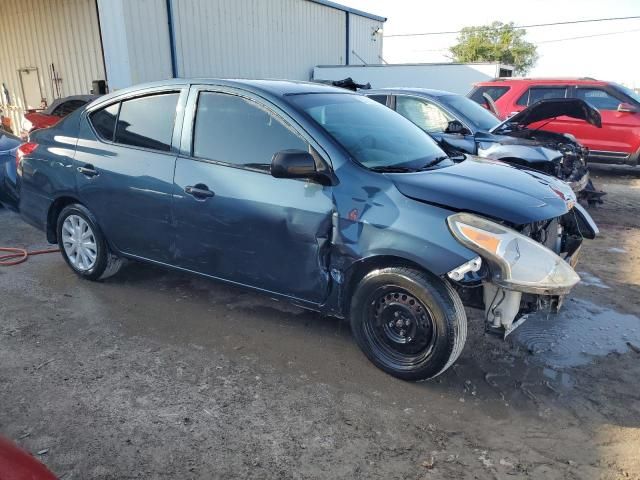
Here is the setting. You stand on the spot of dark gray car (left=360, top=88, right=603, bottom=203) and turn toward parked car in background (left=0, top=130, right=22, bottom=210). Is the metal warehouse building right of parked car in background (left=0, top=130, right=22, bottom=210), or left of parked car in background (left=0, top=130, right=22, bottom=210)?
right

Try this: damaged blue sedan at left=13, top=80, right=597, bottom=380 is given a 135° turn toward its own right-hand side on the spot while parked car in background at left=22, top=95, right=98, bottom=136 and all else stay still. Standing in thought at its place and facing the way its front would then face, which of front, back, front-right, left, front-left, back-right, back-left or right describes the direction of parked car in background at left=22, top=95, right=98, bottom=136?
front-right

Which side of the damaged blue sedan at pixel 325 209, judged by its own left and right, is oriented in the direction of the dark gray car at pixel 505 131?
left

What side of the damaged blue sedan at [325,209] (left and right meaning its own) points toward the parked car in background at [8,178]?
back

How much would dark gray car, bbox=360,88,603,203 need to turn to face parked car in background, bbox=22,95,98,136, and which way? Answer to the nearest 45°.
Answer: approximately 135° to its right

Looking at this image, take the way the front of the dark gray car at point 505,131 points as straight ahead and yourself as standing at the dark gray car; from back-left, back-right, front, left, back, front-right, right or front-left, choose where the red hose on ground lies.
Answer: right

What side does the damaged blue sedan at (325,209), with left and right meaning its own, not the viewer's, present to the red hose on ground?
back

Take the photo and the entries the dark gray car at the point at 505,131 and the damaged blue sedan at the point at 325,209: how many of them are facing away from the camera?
0

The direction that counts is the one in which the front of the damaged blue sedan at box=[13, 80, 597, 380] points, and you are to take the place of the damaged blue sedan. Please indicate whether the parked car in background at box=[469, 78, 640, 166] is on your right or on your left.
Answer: on your left

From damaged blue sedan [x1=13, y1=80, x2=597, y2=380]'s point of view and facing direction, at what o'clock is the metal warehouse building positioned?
The metal warehouse building is roughly at 7 o'clock from the damaged blue sedan.

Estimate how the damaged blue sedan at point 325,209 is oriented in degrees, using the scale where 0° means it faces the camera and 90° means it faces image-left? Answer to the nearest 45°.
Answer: approximately 315°

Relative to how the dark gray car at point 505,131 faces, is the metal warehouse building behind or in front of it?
behind
